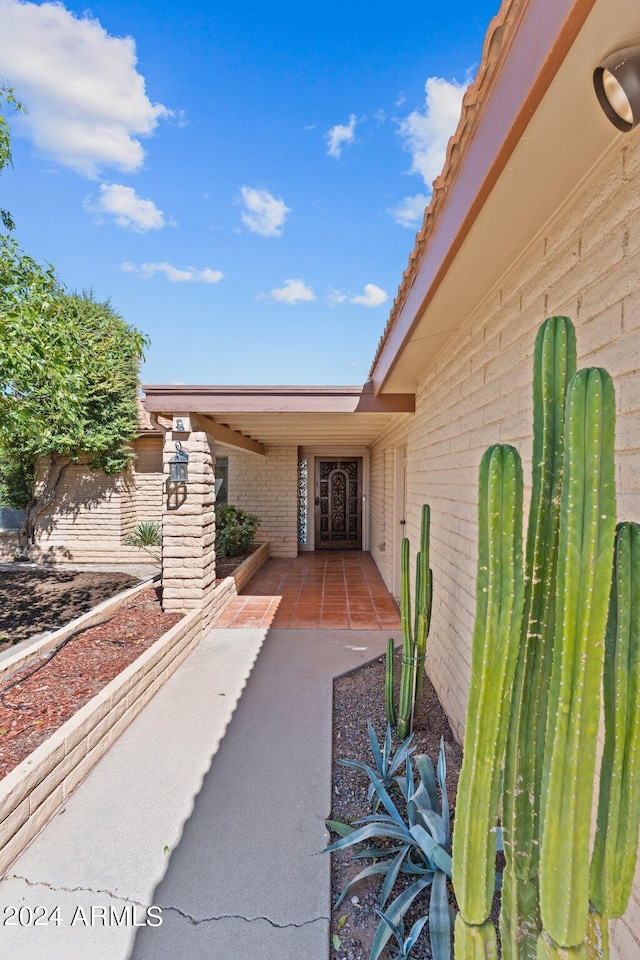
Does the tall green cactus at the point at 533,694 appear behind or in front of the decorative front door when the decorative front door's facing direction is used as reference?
in front

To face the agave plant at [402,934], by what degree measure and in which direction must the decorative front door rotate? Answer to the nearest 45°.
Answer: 0° — it already faces it

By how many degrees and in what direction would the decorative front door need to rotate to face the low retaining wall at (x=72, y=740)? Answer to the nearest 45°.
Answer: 0° — it already faces it

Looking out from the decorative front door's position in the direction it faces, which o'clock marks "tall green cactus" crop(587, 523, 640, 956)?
The tall green cactus is roughly at 12 o'clock from the decorative front door.

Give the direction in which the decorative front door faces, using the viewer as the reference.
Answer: facing the viewer

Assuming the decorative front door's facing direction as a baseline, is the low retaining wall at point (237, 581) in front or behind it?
in front

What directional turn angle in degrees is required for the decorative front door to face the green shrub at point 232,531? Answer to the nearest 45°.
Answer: approximately 45° to its right

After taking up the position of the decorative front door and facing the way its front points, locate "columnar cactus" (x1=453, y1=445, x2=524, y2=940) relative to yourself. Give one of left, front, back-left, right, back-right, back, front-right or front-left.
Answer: front

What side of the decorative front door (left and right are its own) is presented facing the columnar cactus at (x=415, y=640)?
front

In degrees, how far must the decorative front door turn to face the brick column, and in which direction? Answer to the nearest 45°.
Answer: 0° — it already faces it

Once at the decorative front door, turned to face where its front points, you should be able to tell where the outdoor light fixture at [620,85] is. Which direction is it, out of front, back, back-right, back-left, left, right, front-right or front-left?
front
